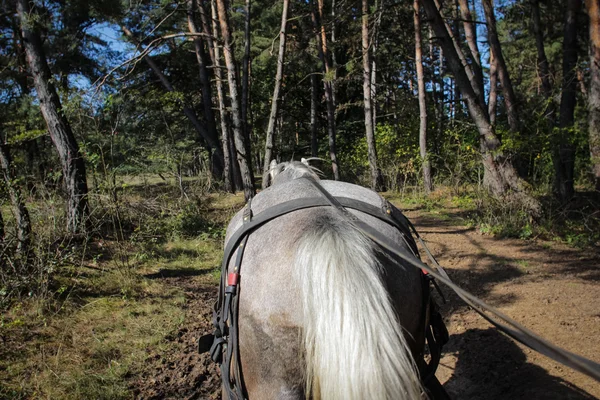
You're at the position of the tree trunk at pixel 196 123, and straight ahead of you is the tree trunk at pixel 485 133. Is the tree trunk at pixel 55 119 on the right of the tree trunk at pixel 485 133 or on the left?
right

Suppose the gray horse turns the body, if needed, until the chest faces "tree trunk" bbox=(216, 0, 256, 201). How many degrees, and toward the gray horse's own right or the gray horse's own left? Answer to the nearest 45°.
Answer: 0° — it already faces it

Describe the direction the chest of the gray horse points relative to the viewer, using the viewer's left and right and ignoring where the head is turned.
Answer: facing away from the viewer

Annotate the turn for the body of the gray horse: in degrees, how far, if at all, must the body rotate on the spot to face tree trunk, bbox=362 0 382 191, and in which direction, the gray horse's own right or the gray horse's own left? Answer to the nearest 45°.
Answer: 0° — it already faces it

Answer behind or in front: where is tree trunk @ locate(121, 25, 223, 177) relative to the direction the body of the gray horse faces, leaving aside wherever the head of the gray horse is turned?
in front
